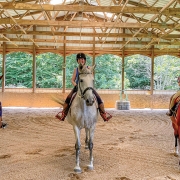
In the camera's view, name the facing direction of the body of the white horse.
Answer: toward the camera
